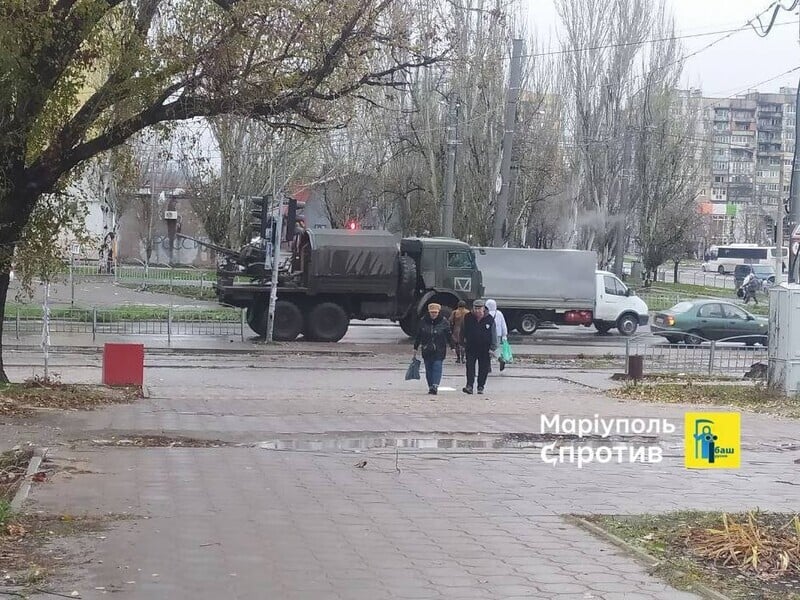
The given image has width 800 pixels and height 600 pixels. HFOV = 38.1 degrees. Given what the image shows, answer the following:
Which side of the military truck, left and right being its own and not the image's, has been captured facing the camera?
right

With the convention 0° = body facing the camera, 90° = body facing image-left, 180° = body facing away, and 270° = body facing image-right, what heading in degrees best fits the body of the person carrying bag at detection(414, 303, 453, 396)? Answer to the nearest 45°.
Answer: approximately 0°

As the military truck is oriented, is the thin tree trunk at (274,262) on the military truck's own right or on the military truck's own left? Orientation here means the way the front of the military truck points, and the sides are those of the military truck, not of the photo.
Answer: on the military truck's own right

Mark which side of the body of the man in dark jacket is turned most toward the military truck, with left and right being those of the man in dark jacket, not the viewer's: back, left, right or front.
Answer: back

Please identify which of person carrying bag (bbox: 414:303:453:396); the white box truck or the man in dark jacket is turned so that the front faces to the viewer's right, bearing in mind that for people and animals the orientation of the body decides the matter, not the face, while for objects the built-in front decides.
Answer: the white box truck

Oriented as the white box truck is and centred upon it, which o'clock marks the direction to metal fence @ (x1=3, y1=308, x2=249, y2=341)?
The metal fence is roughly at 5 o'clock from the white box truck.

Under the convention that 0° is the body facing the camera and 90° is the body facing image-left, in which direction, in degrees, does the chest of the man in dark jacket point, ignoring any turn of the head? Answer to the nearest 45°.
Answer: approximately 0°

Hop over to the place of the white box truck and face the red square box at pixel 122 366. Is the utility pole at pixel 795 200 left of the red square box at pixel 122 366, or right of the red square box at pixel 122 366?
left

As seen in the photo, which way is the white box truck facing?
to the viewer's right

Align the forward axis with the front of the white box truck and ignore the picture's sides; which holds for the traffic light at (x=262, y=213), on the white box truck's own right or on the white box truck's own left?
on the white box truck's own right
